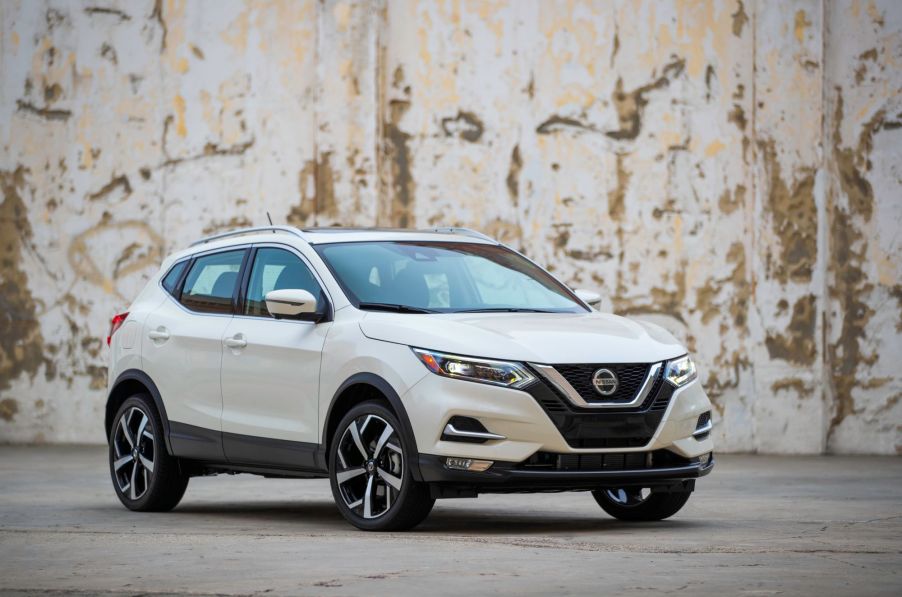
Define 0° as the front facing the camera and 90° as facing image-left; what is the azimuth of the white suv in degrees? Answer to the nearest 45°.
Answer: approximately 315°
